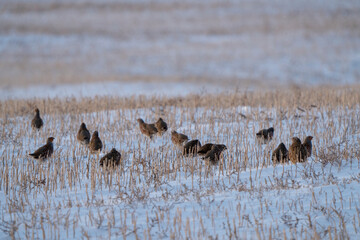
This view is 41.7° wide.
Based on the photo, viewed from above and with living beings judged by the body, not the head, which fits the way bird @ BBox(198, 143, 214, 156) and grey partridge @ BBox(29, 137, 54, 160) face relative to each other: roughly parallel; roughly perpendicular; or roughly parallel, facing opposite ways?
roughly parallel

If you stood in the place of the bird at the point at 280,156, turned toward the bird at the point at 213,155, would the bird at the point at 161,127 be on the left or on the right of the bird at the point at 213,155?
right

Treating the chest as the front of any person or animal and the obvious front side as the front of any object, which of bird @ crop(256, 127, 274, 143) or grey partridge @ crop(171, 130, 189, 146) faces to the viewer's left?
the grey partridge

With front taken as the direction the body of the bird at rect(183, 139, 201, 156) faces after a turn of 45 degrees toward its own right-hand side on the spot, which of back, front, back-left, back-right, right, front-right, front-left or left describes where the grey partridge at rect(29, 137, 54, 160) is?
back-right

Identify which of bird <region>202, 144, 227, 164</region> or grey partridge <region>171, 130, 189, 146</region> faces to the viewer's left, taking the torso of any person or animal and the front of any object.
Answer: the grey partridge

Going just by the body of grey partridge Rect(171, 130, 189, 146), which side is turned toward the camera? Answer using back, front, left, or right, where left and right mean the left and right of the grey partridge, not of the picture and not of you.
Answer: left

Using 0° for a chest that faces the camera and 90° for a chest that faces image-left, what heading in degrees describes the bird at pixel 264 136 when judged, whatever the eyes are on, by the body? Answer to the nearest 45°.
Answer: approximately 270°

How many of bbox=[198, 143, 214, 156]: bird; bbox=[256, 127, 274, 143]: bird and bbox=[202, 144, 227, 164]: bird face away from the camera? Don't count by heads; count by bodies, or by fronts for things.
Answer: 0

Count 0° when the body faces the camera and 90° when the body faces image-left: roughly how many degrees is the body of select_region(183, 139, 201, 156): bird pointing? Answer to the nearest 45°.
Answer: approximately 270°
